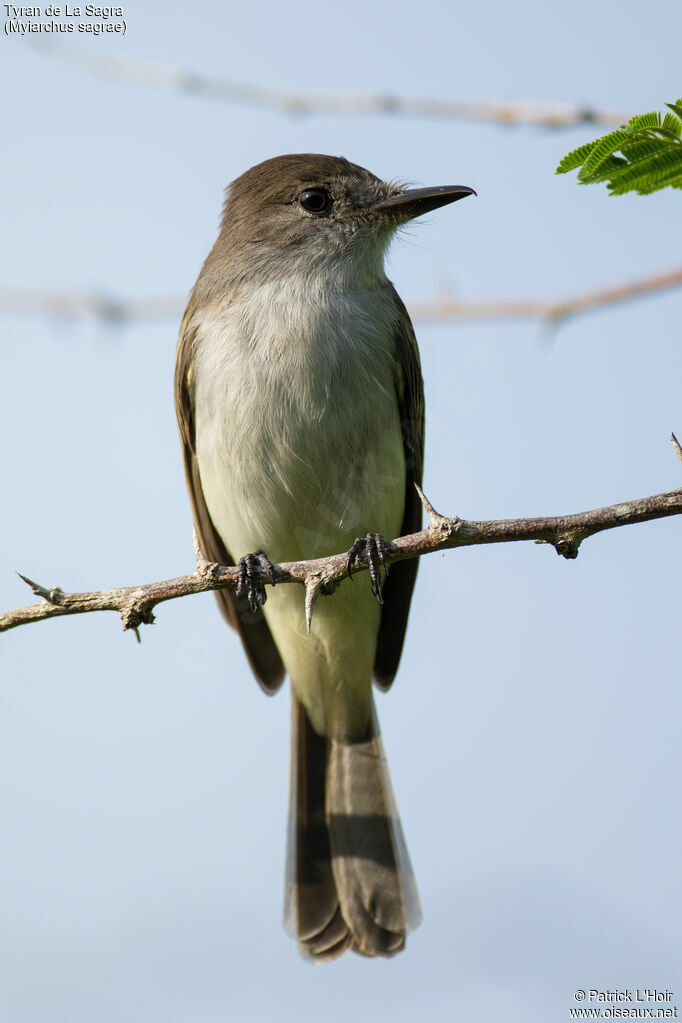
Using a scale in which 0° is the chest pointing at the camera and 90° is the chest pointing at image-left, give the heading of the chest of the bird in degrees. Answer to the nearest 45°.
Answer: approximately 0°

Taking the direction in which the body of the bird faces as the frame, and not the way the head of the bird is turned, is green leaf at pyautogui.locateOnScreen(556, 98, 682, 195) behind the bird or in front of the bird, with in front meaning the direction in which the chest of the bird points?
in front
